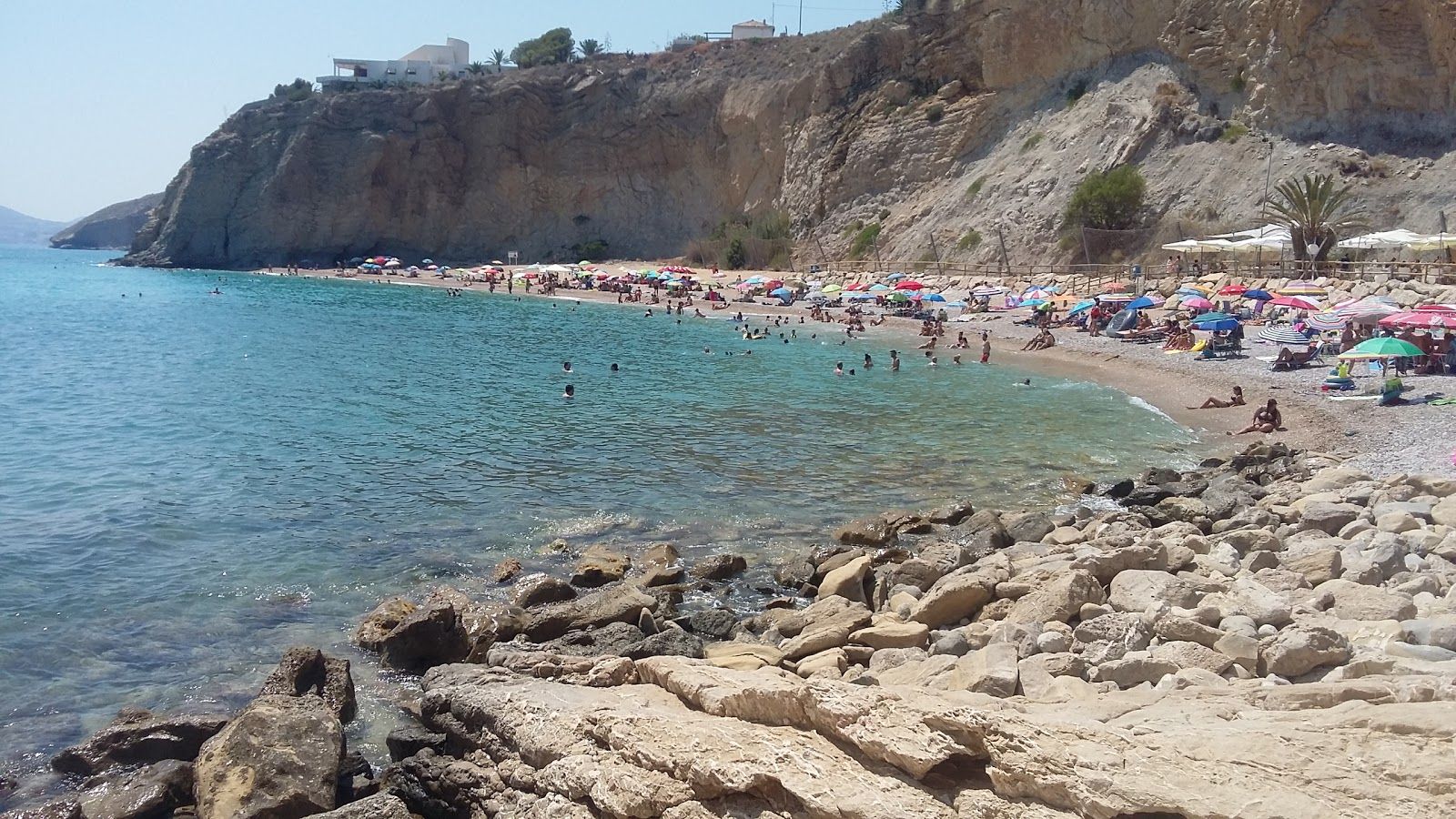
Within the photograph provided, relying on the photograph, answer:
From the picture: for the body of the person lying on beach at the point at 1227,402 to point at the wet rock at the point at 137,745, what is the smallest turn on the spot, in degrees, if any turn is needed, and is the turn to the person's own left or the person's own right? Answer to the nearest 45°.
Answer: approximately 90° to the person's own left

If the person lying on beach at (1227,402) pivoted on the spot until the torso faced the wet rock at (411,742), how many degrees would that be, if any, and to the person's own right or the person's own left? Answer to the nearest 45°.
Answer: approximately 90° to the person's own left

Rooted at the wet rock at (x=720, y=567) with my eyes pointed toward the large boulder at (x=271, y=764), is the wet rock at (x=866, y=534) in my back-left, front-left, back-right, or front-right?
back-left

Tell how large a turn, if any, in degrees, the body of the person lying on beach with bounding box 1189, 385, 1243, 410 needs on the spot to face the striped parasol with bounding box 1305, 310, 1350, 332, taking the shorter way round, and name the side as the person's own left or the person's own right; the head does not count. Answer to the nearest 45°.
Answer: approximately 135° to the person's own right

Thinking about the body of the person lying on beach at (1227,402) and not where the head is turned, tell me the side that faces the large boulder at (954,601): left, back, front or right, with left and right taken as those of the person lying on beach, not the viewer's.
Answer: left

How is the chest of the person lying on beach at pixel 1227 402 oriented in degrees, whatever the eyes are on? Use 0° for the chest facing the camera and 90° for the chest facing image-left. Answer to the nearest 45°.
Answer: approximately 90°

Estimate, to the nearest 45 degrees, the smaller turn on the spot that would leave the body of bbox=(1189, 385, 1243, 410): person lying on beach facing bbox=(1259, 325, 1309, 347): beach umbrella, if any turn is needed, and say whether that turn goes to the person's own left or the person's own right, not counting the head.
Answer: approximately 90° to the person's own right

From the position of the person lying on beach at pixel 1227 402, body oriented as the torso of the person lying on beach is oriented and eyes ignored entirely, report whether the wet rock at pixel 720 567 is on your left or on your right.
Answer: on your left

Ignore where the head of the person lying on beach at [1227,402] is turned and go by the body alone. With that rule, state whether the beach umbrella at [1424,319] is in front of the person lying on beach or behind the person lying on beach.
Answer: behind

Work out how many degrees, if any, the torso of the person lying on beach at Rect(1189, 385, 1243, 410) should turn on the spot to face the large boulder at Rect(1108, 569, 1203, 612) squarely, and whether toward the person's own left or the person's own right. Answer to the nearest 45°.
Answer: approximately 90° to the person's own left

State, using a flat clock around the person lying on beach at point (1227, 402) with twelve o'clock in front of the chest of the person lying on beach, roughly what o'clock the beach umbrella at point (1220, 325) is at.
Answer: The beach umbrella is roughly at 3 o'clock from the person lying on beach.

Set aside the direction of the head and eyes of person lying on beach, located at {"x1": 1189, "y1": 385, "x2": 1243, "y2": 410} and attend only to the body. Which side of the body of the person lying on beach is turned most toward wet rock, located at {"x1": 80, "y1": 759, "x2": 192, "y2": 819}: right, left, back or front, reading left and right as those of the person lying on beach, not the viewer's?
left

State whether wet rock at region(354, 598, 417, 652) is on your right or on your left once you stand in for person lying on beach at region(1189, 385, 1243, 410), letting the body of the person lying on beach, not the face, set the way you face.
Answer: on your left

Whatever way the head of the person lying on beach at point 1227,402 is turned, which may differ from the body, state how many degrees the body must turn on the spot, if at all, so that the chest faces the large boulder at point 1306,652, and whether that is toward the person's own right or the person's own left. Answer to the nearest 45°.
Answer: approximately 90° to the person's own left
